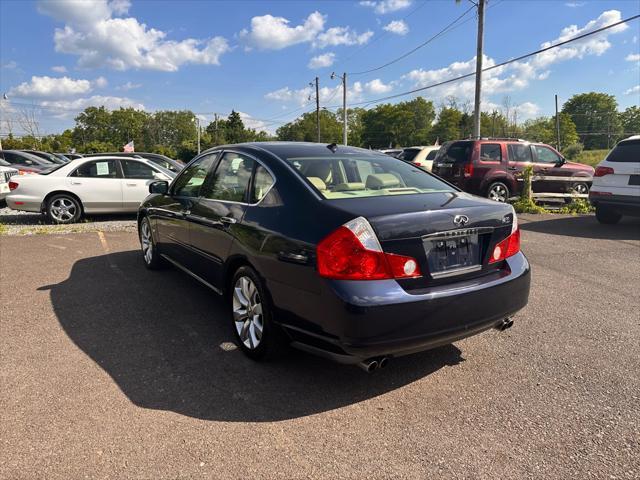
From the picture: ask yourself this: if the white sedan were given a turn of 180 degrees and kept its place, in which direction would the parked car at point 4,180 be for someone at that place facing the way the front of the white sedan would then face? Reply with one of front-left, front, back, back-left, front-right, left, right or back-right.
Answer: front-right

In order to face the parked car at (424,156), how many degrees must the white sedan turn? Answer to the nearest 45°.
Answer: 0° — it already faces it

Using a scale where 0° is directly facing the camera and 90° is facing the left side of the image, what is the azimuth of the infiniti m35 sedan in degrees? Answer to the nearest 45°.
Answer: approximately 135°

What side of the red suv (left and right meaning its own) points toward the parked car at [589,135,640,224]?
right

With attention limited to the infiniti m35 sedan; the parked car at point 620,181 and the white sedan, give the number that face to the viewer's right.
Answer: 1

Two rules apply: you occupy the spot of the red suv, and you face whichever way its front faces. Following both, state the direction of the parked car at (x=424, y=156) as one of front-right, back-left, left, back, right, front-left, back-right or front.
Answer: left

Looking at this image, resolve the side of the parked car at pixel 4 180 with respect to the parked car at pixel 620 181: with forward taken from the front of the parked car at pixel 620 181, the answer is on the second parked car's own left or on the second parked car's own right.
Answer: on the second parked car's own left

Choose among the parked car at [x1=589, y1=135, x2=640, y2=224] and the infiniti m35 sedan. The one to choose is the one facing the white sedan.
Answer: the infiniti m35 sedan

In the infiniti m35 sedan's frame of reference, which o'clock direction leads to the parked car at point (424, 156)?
The parked car is roughly at 2 o'clock from the infiniti m35 sedan.

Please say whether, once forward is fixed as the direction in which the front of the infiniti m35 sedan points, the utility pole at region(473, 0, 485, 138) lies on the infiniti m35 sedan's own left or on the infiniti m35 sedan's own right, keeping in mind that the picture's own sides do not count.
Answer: on the infiniti m35 sedan's own right

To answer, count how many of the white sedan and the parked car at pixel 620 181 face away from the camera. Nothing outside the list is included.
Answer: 1

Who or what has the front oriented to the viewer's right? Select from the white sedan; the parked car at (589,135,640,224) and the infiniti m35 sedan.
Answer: the white sedan

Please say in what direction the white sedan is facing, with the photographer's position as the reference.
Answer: facing to the right of the viewer

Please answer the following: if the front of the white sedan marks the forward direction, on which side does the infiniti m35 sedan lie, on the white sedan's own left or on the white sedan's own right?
on the white sedan's own right

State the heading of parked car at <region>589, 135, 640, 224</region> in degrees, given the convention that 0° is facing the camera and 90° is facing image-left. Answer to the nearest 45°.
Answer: approximately 180°

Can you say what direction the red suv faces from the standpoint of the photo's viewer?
facing away from the viewer and to the right of the viewer
